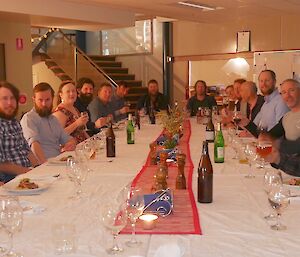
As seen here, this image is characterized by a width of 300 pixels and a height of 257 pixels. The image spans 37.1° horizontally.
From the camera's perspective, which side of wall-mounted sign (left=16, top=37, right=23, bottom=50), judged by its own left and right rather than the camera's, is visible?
front

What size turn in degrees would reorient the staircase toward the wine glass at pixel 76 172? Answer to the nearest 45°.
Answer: approximately 45° to its right

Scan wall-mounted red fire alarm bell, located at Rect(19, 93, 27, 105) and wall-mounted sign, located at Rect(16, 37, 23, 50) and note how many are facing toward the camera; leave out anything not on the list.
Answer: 2

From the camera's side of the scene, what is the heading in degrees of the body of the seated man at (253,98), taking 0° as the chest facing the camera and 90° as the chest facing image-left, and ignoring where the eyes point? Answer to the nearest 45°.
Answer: approximately 45°

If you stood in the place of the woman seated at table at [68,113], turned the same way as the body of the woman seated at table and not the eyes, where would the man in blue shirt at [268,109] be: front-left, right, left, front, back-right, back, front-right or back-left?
front-left

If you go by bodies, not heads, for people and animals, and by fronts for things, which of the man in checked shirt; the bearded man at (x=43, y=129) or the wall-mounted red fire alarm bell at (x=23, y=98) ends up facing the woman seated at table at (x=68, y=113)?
the wall-mounted red fire alarm bell

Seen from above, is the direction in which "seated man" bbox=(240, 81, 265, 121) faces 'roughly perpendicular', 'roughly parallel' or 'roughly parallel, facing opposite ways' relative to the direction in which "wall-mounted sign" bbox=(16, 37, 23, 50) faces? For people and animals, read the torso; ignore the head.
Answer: roughly perpendicular

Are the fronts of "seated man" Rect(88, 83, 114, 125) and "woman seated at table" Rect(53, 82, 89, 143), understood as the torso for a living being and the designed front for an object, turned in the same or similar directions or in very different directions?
same or similar directions

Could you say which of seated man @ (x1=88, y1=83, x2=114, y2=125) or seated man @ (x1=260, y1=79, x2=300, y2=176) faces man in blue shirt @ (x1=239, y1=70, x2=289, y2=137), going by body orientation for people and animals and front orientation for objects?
seated man @ (x1=88, y1=83, x2=114, y2=125)

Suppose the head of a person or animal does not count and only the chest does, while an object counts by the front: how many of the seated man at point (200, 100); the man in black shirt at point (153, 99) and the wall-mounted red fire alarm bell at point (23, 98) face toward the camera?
3

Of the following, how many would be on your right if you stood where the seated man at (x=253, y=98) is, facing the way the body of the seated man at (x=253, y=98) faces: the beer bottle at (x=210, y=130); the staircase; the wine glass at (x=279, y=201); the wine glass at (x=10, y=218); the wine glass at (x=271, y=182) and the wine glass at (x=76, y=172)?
1

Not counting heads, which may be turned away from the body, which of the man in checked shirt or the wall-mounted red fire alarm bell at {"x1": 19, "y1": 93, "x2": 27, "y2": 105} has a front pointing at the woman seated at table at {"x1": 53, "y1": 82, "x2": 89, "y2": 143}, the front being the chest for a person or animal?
the wall-mounted red fire alarm bell

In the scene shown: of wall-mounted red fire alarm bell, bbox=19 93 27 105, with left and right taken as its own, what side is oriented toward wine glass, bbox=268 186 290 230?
front

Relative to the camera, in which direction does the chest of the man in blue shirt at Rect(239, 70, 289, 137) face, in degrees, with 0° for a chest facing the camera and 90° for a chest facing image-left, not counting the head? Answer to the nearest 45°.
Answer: approximately 45°

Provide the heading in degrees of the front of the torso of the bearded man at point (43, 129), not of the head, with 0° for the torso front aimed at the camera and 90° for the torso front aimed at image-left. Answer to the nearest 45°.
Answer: approximately 315°

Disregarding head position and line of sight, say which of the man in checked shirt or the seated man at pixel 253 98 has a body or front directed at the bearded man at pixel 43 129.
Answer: the seated man

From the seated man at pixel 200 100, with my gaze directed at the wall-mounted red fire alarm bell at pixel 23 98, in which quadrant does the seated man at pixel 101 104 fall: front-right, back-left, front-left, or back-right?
front-left

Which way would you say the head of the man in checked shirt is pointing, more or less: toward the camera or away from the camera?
toward the camera

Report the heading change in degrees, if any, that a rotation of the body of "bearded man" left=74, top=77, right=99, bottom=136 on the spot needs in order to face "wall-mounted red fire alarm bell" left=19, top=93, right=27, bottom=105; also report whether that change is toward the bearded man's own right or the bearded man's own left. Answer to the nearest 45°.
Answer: approximately 180°

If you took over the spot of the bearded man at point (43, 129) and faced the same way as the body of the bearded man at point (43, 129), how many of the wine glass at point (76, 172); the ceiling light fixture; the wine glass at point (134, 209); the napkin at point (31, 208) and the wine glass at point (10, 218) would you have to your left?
1

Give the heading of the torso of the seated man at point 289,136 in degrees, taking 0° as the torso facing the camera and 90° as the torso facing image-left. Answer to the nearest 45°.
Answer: approximately 45°
